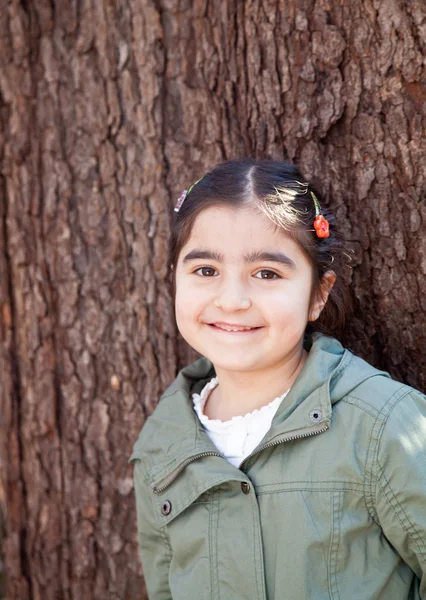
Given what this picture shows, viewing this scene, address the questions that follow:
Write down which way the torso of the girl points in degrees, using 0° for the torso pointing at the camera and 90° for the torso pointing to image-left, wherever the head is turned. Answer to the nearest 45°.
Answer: approximately 45°
